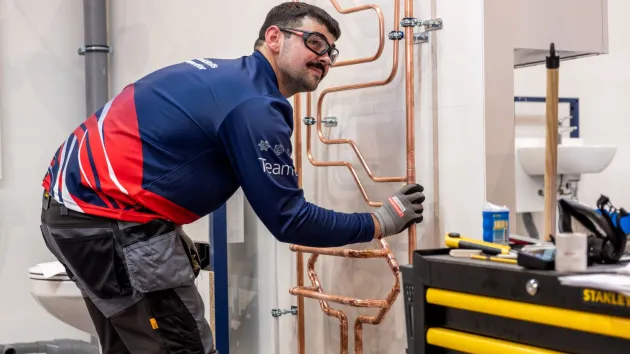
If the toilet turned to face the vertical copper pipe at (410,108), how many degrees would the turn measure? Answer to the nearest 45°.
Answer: approximately 135° to its left

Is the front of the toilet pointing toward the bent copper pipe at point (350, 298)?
no

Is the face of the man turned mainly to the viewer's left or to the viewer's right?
to the viewer's right

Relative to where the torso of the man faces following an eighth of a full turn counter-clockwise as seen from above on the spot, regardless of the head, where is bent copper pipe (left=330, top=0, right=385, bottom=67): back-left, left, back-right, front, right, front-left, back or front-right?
front

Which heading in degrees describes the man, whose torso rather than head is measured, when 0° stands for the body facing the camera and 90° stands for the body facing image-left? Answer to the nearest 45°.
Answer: approximately 270°

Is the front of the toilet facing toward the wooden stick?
no

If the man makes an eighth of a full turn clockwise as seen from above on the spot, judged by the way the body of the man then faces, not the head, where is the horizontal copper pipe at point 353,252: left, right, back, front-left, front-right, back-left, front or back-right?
left

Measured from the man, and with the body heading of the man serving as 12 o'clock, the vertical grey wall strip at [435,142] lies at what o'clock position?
The vertical grey wall strip is roughly at 11 o'clock from the man.

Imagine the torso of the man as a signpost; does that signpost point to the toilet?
no

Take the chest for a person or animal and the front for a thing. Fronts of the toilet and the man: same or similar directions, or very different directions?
very different directions

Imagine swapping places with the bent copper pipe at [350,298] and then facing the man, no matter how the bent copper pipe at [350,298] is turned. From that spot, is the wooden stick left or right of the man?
left

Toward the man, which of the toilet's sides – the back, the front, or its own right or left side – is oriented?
left
